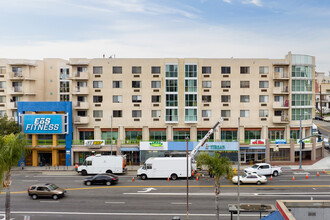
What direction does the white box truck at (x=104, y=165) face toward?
to the viewer's left

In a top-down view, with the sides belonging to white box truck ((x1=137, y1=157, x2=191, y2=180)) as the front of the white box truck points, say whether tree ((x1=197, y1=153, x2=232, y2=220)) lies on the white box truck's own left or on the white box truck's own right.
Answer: on the white box truck's own left

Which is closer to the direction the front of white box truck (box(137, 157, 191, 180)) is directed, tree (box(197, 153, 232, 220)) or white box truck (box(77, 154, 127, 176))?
the white box truck

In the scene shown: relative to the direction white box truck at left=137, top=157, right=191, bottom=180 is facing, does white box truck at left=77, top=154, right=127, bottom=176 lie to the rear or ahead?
ahead

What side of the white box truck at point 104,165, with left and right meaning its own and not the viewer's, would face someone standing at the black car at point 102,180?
left

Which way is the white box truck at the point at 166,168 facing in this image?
to the viewer's left

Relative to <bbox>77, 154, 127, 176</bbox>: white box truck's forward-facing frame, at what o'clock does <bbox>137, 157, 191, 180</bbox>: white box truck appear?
<bbox>137, 157, 191, 180</bbox>: white box truck is roughly at 7 o'clock from <bbox>77, 154, 127, 176</bbox>: white box truck.
